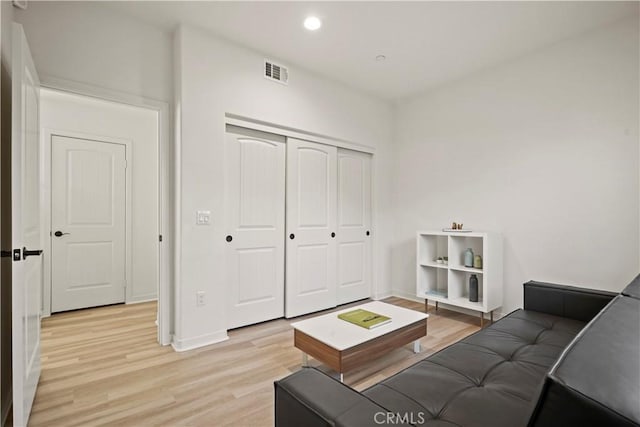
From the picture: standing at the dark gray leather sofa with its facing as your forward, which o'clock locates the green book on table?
The green book on table is roughly at 12 o'clock from the dark gray leather sofa.

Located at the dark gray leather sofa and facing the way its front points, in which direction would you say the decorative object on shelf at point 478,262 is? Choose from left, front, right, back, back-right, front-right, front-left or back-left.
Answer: front-right

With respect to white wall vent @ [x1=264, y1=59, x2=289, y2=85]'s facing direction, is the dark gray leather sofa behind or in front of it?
in front

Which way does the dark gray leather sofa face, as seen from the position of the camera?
facing away from the viewer and to the left of the viewer

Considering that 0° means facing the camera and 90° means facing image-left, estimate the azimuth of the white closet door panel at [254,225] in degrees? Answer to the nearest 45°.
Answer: approximately 315°

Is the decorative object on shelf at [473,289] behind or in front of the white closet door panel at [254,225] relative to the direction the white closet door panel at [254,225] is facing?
in front

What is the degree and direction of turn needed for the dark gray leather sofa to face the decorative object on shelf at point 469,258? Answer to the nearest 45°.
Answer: approximately 45° to its right

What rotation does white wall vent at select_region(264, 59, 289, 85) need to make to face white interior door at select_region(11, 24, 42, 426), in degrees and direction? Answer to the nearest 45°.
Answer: approximately 90° to its right

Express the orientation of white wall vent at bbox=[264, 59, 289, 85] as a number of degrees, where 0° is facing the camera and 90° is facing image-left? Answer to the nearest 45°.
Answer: approximately 315°

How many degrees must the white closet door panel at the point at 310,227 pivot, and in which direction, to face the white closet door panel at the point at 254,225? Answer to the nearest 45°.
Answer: approximately 90° to its right
